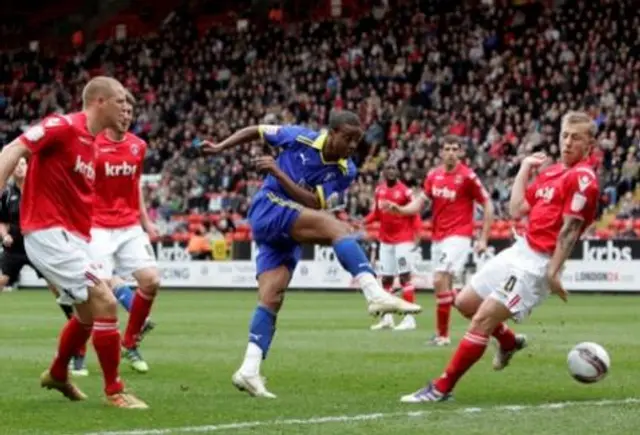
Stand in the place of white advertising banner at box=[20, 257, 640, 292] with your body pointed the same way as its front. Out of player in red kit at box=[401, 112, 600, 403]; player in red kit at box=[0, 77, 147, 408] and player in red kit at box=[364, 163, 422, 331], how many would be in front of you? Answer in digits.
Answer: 3

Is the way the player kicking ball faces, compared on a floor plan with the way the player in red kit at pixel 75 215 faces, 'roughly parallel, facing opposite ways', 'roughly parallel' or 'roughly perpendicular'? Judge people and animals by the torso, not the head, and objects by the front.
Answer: roughly parallel

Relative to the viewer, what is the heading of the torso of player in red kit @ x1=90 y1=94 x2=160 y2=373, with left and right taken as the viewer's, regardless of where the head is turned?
facing the viewer

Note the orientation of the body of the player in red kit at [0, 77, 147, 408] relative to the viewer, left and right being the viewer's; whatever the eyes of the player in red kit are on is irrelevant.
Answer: facing the viewer and to the right of the viewer

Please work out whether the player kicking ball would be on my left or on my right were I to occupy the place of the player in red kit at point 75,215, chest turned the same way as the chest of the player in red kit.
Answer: on my left

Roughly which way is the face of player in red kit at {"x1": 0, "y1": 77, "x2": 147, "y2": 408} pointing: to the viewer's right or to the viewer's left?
to the viewer's right

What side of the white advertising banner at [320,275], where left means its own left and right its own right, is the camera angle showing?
front

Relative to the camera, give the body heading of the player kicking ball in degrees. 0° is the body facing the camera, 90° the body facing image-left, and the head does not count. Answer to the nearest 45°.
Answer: approximately 315°

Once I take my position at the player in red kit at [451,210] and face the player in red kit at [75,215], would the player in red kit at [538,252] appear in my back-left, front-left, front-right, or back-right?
front-left

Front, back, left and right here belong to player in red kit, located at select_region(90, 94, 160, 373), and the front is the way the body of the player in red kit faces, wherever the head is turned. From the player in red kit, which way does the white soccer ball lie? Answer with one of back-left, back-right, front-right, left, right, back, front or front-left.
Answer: front-left

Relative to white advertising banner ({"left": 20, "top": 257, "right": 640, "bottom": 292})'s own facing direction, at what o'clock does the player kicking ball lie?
The player kicking ball is roughly at 12 o'clock from the white advertising banner.

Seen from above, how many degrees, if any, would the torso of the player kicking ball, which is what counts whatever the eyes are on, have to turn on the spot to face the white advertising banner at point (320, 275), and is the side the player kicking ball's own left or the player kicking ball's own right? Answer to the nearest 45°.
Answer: approximately 135° to the player kicking ball's own left

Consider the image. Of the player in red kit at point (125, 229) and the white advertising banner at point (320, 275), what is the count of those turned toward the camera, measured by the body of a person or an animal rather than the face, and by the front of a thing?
2

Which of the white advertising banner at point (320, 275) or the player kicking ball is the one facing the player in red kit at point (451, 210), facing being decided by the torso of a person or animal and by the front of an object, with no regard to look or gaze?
the white advertising banner
